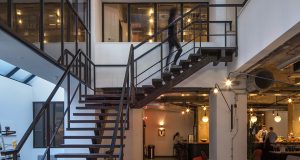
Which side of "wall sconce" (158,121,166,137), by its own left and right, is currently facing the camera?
front

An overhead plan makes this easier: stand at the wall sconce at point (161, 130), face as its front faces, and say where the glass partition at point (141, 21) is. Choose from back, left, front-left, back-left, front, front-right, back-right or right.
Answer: front

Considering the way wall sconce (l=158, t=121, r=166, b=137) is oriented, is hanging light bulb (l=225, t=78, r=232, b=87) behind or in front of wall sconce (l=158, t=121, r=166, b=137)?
in front

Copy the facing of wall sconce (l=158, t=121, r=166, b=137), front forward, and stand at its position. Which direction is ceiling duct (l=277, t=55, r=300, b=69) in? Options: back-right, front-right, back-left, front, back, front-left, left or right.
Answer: front

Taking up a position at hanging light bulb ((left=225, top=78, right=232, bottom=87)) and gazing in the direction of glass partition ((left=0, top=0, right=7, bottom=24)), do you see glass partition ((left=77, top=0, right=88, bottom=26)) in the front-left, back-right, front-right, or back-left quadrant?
front-right

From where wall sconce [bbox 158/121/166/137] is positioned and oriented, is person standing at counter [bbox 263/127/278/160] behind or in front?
in front

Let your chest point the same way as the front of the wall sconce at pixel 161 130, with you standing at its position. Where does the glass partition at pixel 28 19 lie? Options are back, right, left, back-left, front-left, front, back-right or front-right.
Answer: front

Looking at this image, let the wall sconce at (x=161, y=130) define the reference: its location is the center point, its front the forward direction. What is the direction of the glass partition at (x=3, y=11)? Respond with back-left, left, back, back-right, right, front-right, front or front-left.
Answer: front

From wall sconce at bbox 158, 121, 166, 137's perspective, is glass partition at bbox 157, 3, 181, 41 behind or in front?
in front
